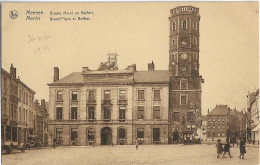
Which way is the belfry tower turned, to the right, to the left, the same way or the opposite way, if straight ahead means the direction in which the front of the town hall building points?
the same way

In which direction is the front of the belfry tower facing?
toward the camera

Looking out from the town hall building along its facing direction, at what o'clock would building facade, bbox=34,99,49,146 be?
The building facade is roughly at 3 o'clock from the town hall building.

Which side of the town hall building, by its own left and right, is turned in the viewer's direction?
front

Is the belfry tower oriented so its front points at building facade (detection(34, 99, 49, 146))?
no
